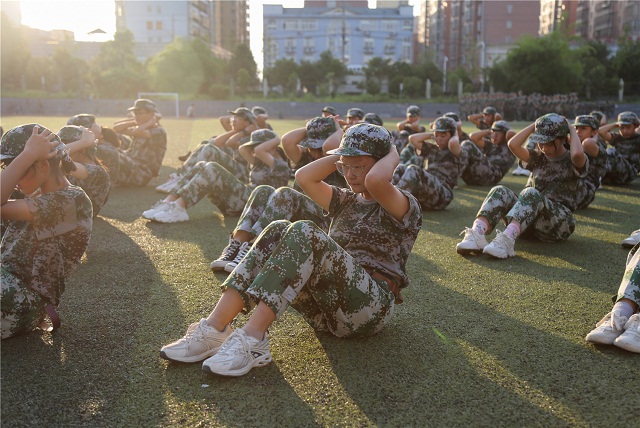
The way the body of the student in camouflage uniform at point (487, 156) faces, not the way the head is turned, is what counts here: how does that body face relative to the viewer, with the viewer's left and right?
facing the viewer and to the left of the viewer

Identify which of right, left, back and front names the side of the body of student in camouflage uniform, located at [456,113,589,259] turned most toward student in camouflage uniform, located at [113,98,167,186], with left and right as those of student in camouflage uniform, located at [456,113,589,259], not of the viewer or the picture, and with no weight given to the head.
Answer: right

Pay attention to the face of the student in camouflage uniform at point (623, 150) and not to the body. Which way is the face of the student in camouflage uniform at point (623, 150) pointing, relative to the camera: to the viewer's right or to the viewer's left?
to the viewer's left

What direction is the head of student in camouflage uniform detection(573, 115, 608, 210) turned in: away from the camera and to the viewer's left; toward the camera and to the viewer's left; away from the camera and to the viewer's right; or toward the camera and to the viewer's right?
toward the camera and to the viewer's left

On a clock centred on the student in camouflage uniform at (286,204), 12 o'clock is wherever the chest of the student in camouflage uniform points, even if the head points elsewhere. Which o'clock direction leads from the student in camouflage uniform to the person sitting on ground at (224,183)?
The person sitting on ground is roughly at 4 o'clock from the student in camouflage uniform.

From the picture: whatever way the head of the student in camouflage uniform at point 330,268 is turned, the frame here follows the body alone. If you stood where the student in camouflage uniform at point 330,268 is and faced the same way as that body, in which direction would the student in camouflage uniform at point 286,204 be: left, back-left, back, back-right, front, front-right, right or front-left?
back-right

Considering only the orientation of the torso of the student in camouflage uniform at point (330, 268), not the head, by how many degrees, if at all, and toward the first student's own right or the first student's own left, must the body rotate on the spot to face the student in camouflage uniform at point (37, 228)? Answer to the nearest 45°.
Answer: approximately 45° to the first student's own right

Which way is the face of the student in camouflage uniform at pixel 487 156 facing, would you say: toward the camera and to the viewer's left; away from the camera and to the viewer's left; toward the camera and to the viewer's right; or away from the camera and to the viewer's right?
toward the camera and to the viewer's left

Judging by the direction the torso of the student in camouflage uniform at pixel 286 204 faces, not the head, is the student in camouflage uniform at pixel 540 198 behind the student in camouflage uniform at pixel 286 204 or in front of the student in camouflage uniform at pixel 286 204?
behind
